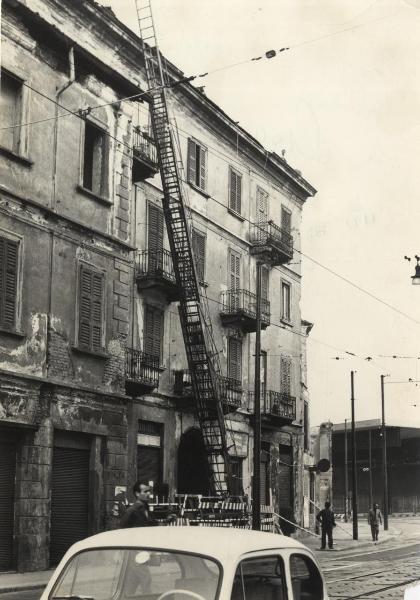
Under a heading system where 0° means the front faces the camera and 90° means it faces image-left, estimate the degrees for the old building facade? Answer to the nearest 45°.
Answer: approximately 315°

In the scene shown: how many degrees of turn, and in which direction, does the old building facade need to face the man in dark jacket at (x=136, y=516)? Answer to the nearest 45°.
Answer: approximately 45° to its right
